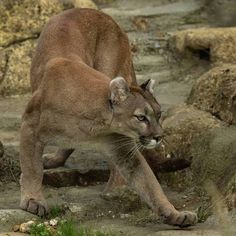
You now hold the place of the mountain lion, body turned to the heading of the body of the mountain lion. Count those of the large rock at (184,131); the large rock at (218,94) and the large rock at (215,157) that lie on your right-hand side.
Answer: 0

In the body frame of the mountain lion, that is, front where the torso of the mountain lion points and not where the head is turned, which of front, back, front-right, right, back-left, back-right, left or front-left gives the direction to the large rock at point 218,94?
left

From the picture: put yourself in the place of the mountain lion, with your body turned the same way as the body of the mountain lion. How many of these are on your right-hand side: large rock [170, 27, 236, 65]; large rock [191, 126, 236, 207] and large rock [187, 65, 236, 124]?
0

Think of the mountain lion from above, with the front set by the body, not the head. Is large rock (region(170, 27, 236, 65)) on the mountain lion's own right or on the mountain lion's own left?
on the mountain lion's own left

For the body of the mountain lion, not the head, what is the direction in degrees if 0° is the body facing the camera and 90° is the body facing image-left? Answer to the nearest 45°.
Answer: approximately 315°

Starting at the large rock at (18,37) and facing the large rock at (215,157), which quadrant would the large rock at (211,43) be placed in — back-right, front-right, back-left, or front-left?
front-left

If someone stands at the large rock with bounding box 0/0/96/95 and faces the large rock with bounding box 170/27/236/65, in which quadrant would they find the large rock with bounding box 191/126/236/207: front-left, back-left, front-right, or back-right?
front-right

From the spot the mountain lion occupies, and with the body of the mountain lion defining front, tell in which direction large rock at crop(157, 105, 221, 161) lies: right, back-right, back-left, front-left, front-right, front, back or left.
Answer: left

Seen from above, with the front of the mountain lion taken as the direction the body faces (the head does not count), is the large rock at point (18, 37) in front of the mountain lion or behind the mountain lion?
behind
